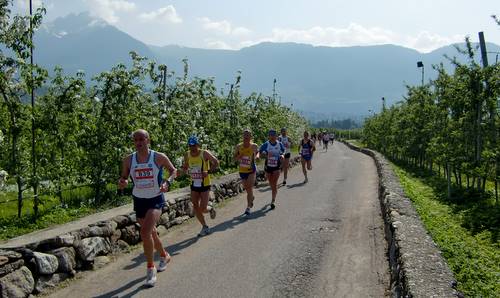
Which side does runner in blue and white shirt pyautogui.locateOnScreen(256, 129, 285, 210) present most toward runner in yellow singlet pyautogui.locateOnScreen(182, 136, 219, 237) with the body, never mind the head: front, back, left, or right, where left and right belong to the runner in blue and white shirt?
front

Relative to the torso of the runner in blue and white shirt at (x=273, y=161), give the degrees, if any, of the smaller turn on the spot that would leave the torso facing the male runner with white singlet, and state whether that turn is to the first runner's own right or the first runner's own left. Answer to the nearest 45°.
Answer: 0° — they already face them

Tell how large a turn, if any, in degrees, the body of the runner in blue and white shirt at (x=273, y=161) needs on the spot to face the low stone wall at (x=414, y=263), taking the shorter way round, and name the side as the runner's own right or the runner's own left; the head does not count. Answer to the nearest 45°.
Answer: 0° — they already face it

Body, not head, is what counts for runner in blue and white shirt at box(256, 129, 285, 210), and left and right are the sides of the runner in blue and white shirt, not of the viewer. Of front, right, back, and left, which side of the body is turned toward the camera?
front
